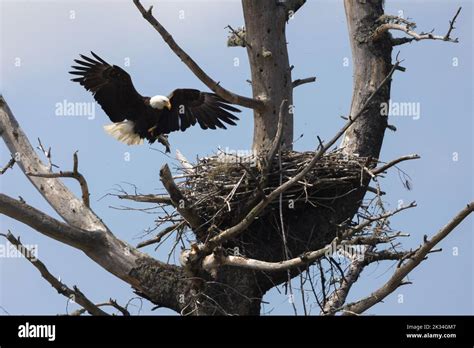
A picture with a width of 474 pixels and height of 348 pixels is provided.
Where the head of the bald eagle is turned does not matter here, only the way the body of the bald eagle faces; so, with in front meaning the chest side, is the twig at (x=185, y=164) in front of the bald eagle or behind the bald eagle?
in front

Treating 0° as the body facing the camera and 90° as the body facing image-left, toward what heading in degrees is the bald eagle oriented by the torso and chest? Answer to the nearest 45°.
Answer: approximately 315°

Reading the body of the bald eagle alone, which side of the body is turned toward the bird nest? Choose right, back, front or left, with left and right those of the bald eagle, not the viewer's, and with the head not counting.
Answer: front
